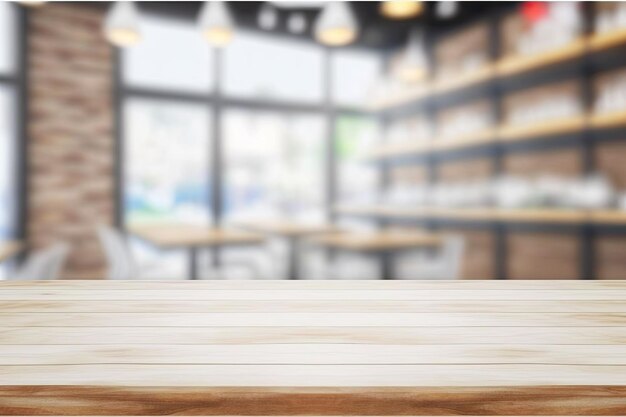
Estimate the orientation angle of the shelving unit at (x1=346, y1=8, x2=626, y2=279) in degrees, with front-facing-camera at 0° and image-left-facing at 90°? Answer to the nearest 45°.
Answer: approximately 45°

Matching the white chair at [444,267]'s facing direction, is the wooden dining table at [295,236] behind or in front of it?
in front

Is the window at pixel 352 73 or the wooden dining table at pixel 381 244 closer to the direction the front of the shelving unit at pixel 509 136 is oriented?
the wooden dining table

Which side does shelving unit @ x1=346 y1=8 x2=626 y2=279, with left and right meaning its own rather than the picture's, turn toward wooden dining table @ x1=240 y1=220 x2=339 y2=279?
front

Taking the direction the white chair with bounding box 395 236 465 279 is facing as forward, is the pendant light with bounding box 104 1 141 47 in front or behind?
in front

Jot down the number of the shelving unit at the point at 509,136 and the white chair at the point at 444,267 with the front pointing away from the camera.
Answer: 0

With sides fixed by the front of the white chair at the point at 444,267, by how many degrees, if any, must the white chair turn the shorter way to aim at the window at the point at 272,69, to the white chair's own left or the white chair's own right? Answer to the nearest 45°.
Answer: approximately 45° to the white chair's own right

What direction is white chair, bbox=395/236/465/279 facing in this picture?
to the viewer's left

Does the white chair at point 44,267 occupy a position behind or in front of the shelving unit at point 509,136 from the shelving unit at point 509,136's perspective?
in front
